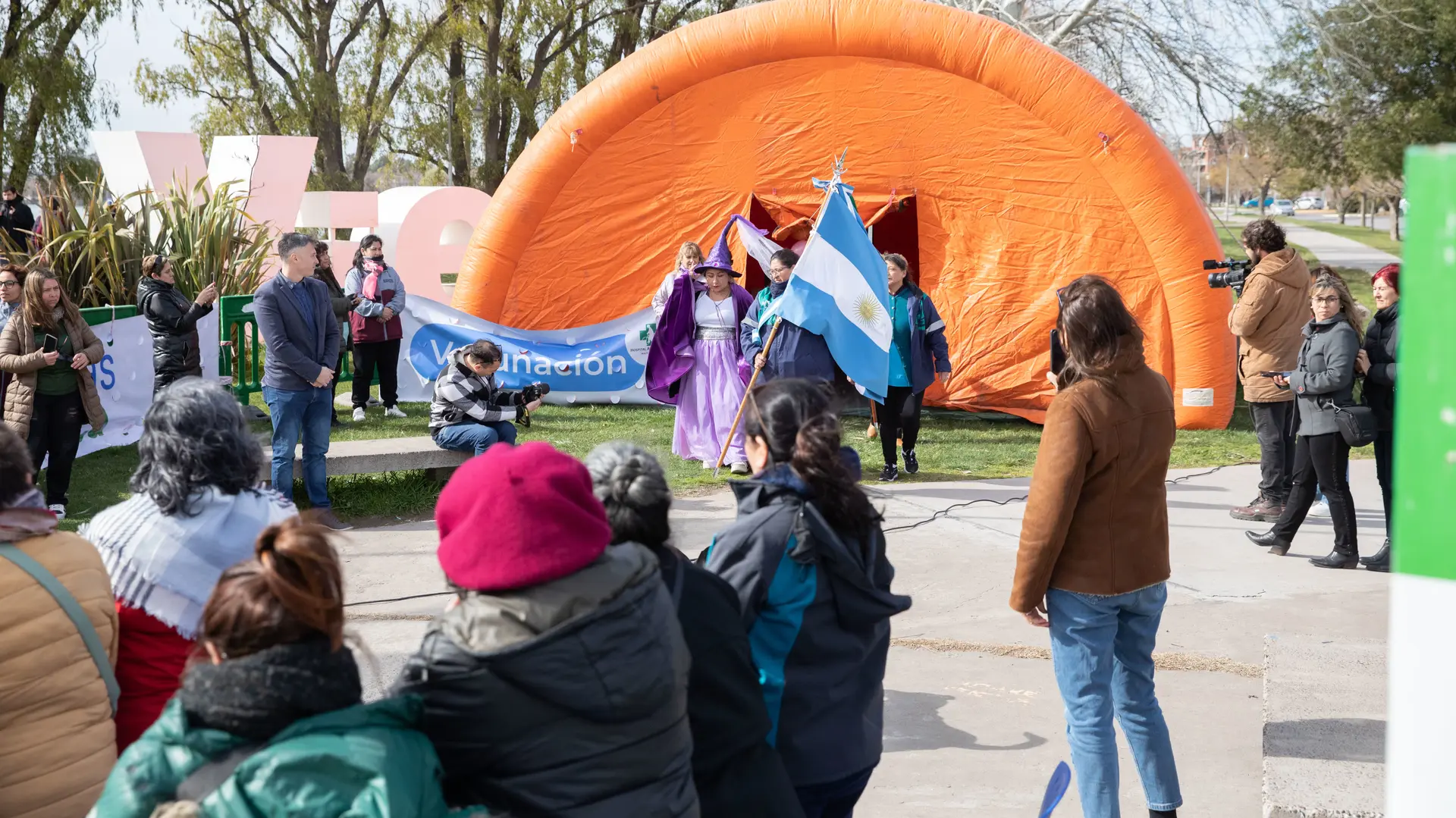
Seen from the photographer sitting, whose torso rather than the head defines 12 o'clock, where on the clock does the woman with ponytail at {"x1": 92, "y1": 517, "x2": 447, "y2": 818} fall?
The woman with ponytail is roughly at 3 o'clock from the photographer sitting.

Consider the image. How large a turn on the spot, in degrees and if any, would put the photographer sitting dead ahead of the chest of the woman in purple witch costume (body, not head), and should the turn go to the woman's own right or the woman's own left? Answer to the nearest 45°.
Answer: approximately 45° to the woman's own right

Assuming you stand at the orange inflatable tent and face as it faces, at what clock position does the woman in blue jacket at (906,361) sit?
The woman in blue jacket is roughly at 12 o'clock from the orange inflatable tent.

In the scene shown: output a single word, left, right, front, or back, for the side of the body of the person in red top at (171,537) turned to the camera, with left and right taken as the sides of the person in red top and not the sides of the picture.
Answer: back

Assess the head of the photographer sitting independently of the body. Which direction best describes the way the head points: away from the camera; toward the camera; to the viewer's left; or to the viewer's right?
to the viewer's right

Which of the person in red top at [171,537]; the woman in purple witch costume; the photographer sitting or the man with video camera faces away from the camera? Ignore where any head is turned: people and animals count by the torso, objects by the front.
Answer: the person in red top

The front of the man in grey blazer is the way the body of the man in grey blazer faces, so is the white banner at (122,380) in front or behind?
behind

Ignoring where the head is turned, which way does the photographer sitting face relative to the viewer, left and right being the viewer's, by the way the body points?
facing to the right of the viewer

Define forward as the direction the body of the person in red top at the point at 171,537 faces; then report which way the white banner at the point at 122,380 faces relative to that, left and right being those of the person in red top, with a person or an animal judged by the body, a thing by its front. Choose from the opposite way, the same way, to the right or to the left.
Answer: the opposite way

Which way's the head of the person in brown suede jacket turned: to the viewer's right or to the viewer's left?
to the viewer's left

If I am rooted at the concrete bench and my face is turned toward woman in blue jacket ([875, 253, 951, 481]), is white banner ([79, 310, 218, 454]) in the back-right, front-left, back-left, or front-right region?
back-left
